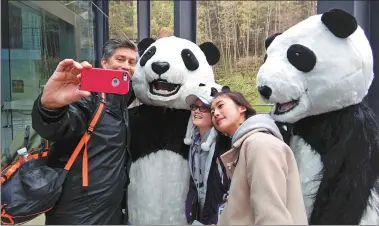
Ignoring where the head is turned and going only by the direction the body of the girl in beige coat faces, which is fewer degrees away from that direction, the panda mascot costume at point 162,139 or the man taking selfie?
the man taking selfie

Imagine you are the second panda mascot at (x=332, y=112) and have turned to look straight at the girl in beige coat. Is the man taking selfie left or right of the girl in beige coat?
right

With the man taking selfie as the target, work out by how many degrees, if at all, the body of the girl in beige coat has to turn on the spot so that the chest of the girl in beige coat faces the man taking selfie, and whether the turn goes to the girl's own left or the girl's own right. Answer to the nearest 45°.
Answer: approximately 45° to the girl's own right

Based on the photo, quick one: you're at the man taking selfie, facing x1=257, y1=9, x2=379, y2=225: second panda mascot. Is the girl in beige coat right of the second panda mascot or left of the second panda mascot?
right

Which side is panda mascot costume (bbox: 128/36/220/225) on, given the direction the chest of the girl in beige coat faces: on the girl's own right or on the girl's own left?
on the girl's own right

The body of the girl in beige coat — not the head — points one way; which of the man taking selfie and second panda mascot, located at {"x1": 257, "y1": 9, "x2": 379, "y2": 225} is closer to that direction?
the man taking selfie

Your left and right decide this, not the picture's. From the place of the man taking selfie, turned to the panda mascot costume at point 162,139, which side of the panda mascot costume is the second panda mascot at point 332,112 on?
right
